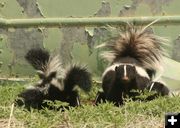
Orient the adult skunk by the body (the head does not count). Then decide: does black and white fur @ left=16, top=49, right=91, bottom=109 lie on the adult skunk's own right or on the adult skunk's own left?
on the adult skunk's own right

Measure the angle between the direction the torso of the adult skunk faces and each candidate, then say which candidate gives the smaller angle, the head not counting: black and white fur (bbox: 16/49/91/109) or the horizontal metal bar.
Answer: the black and white fur

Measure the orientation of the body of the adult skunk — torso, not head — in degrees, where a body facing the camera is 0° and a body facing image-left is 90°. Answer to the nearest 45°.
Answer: approximately 0°
